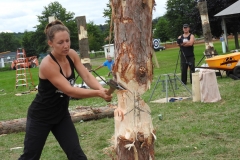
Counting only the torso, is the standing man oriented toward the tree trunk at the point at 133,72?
yes

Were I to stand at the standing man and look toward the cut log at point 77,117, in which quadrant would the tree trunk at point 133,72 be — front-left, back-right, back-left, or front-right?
front-left

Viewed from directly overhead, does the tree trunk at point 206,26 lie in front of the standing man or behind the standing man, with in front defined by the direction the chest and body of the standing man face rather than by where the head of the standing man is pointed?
behind

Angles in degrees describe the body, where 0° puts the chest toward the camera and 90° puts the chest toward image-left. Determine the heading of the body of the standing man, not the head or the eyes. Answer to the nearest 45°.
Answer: approximately 0°

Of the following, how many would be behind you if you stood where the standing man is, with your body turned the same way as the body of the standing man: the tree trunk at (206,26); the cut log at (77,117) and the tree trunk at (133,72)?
1

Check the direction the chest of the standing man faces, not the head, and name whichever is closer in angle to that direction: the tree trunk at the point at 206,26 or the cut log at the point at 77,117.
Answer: the cut log

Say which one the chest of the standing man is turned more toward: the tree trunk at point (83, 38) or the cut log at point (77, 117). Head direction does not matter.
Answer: the cut log

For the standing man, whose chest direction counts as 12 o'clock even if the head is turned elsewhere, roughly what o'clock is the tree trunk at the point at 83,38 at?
The tree trunk is roughly at 4 o'clock from the standing man.

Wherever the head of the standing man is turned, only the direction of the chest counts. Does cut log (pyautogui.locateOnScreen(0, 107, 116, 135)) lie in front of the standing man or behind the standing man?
in front

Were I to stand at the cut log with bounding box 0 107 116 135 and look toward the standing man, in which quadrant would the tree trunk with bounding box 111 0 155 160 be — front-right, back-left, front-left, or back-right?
back-right
